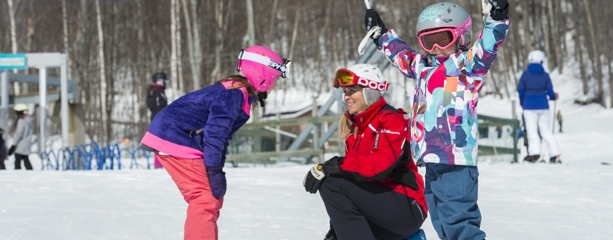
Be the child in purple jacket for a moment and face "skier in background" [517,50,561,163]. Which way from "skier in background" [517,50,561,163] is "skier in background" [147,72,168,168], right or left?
left

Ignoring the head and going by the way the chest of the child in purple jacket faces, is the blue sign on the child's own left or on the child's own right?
on the child's own left

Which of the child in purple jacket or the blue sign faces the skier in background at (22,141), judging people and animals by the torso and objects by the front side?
the blue sign

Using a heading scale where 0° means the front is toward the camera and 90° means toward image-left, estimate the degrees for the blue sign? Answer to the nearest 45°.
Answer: approximately 0°

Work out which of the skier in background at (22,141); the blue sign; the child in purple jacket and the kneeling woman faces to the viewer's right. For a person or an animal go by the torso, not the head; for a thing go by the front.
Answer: the child in purple jacket

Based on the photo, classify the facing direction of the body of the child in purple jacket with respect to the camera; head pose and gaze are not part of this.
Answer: to the viewer's right

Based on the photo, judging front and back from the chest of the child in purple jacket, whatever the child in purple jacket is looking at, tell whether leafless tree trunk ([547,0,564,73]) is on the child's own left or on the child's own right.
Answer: on the child's own left

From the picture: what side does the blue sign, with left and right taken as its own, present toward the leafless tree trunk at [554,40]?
left

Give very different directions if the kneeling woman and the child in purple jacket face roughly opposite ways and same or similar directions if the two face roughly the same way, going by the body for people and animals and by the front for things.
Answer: very different directions

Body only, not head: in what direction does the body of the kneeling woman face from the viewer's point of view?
to the viewer's left
